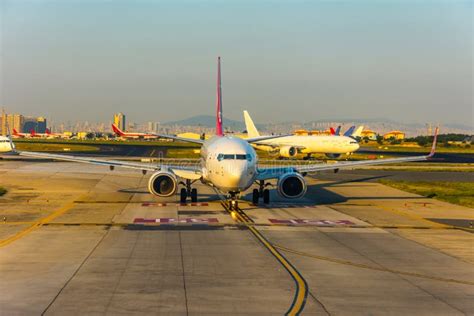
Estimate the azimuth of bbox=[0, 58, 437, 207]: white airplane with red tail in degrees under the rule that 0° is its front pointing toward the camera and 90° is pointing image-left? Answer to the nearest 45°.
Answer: approximately 0°
